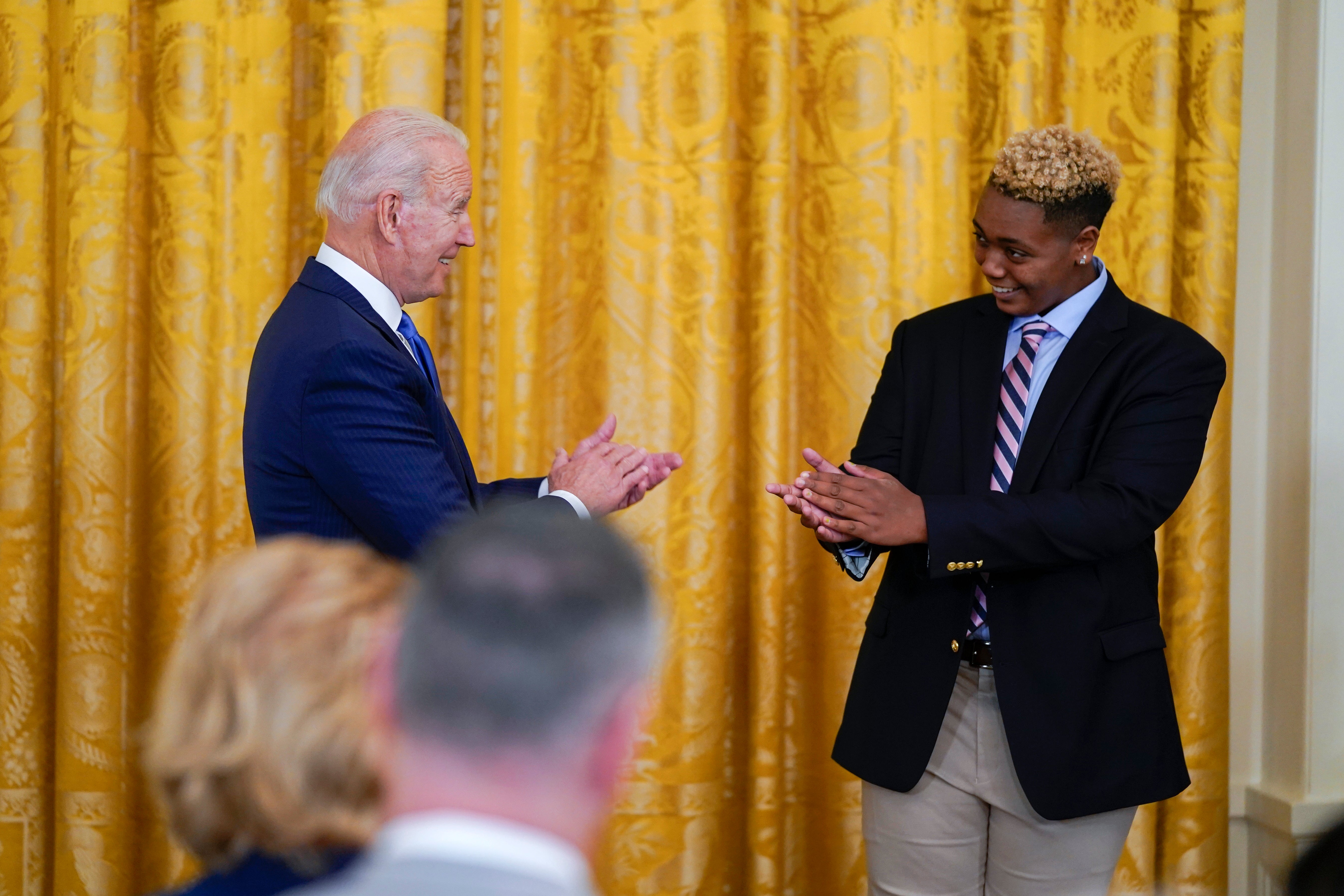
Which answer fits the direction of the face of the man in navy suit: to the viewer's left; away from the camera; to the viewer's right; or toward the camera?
to the viewer's right

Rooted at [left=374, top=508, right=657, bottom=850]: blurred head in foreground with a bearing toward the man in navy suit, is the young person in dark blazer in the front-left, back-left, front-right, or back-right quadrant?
front-right

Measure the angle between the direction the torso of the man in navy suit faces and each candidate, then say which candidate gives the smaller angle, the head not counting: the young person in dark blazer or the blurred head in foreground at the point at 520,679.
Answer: the young person in dark blazer

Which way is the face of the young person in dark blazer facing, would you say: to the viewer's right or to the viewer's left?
to the viewer's left

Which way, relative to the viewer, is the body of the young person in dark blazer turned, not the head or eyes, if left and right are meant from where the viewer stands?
facing the viewer and to the left of the viewer

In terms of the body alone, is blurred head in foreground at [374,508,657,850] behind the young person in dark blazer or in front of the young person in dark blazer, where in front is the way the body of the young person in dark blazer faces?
in front

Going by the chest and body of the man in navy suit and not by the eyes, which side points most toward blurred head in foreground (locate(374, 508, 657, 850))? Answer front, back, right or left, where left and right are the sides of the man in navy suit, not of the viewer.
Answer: right

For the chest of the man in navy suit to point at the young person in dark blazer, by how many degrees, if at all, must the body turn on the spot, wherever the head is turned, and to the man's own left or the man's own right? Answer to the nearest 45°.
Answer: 0° — they already face them

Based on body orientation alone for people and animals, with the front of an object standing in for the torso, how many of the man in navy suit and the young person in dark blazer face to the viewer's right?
1

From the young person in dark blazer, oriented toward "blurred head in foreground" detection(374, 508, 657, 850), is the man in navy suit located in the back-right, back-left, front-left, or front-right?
front-right

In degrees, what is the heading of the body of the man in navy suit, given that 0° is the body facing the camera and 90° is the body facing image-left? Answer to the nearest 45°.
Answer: approximately 270°

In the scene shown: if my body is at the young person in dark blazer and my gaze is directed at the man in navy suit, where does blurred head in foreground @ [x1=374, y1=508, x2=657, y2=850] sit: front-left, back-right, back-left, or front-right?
front-left
